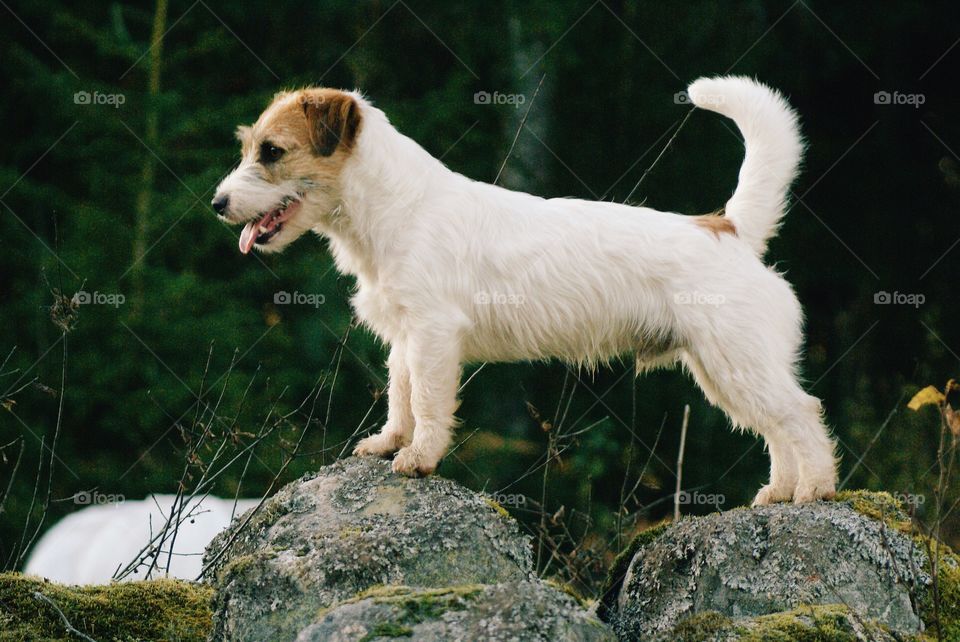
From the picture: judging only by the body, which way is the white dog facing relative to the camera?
to the viewer's left

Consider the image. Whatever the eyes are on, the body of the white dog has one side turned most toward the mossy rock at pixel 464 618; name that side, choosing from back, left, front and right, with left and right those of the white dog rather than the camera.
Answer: left

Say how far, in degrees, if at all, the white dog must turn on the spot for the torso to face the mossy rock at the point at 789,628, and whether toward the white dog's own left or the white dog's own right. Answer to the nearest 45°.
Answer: approximately 135° to the white dog's own left
